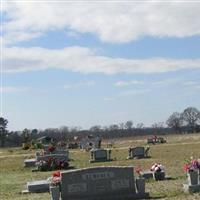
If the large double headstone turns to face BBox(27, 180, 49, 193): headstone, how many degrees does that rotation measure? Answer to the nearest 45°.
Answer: approximately 135° to its right

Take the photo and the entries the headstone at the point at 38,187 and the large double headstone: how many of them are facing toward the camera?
2

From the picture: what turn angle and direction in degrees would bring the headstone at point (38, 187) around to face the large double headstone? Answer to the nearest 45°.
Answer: approximately 45° to its left

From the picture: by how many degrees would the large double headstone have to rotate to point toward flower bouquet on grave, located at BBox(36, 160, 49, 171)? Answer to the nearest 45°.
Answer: approximately 180°

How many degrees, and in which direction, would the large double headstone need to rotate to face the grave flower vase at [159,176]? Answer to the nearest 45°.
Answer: approximately 135° to its left

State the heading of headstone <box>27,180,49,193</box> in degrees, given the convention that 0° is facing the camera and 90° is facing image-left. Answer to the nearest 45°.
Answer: approximately 0°

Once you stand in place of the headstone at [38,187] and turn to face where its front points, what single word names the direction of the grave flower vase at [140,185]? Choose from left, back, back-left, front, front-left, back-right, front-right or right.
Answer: front-left

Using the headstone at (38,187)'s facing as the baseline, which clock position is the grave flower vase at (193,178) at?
The grave flower vase is roughly at 10 o'clock from the headstone.

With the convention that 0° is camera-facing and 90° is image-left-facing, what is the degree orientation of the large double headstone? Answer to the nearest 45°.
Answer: approximately 0°

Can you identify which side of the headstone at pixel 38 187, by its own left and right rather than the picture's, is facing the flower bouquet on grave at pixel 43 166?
back
